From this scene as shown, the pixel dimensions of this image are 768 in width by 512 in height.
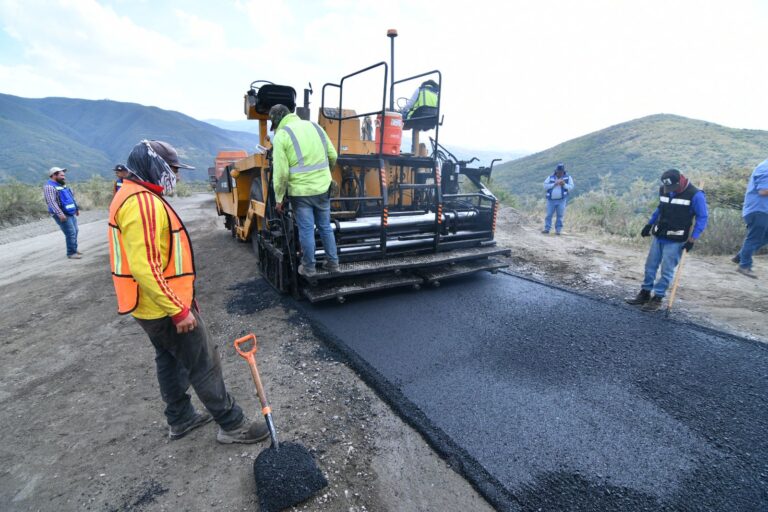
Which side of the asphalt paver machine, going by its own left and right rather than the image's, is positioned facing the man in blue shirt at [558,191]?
right

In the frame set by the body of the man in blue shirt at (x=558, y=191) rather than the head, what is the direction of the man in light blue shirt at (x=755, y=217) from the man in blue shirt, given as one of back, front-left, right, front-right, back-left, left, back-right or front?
front-left

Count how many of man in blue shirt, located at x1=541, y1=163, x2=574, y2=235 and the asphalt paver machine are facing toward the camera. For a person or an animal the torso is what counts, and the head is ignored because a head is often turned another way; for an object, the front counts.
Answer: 1

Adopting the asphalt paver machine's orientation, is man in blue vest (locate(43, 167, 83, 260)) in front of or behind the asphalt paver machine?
in front

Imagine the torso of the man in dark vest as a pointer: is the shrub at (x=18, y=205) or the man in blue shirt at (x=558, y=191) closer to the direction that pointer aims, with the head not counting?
the shrub

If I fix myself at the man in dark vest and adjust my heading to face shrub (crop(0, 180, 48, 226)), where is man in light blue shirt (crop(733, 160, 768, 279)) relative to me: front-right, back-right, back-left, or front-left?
back-right

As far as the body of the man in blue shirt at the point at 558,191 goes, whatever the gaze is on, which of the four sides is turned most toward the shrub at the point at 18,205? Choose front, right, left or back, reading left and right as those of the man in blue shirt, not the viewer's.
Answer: right

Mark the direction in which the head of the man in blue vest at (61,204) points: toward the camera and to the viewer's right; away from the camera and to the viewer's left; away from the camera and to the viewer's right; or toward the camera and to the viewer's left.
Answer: toward the camera and to the viewer's right

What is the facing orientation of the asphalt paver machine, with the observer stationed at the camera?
facing away from the viewer and to the left of the viewer

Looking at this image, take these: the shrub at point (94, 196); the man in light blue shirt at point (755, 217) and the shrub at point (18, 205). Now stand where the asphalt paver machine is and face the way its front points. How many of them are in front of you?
2

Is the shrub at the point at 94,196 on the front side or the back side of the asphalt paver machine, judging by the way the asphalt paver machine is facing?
on the front side

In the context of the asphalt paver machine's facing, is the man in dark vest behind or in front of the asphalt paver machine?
behind

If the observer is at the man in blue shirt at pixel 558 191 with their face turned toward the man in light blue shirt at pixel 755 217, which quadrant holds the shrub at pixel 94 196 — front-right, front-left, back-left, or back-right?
back-right
